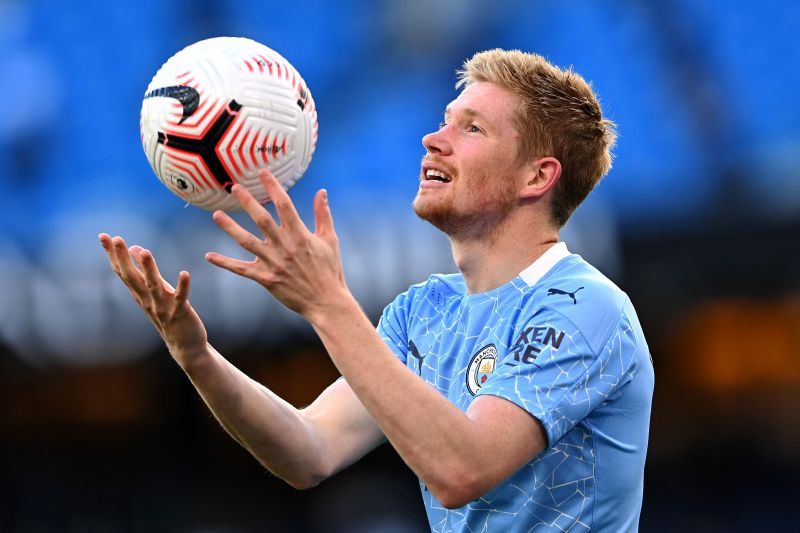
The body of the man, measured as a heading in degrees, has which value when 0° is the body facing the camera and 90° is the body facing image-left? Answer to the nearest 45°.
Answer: approximately 45°

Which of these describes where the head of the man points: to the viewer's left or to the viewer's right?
to the viewer's left
